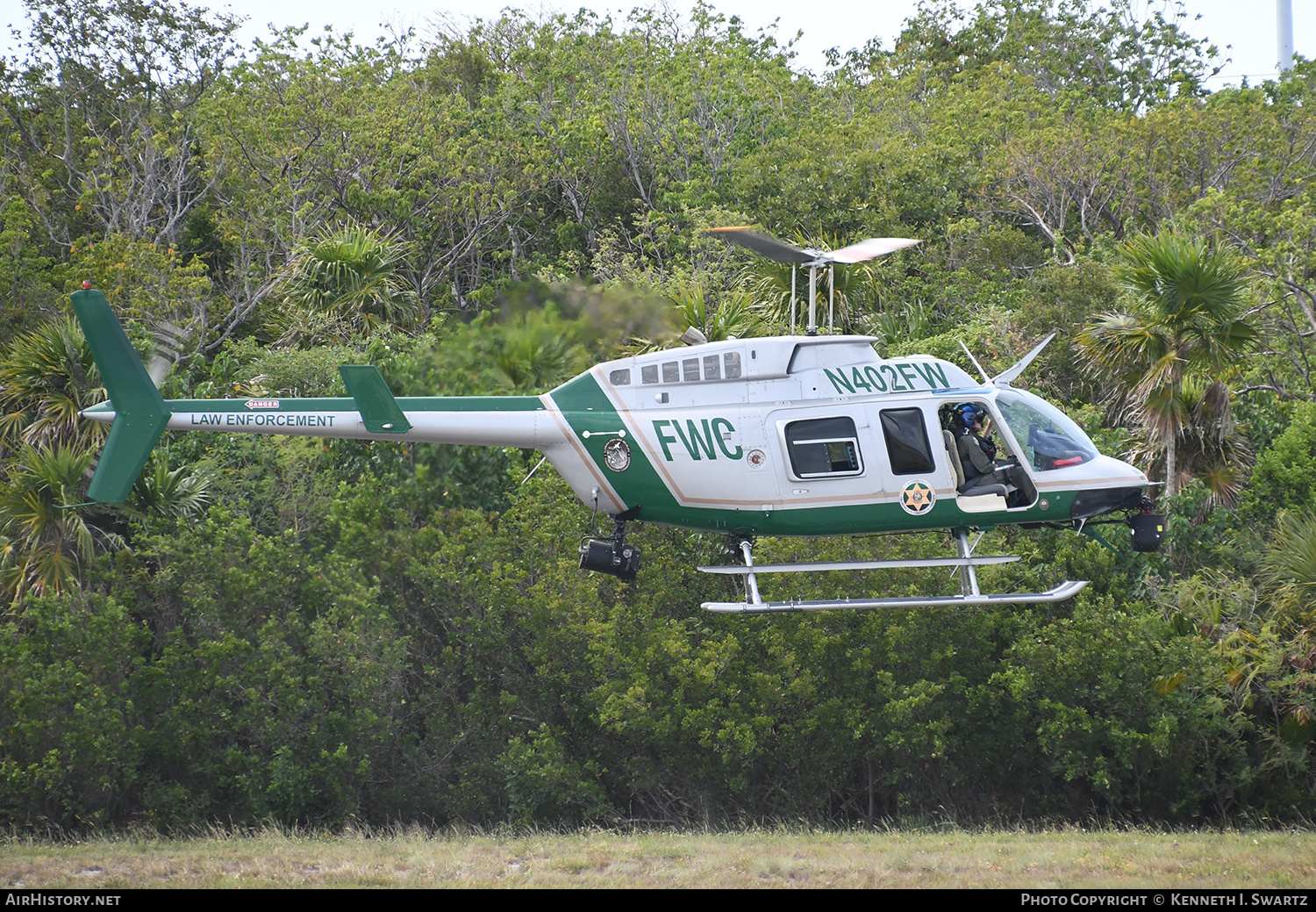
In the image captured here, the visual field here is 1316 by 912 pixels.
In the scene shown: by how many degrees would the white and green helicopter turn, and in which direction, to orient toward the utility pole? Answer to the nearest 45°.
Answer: approximately 45° to its left

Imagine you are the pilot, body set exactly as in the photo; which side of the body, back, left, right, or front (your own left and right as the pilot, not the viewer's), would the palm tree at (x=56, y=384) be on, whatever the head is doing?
back

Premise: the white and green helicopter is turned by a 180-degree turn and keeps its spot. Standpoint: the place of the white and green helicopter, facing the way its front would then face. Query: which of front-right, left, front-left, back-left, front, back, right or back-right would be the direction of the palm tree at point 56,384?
front-right

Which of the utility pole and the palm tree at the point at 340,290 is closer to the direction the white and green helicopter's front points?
the utility pole

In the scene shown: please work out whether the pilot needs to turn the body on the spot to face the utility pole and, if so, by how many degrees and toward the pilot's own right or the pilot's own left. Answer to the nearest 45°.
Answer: approximately 90° to the pilot's own left

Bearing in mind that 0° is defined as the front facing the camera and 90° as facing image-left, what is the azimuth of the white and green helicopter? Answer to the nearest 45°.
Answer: approximately 270°

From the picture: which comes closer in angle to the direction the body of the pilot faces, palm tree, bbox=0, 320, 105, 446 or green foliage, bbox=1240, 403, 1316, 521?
the green foliage

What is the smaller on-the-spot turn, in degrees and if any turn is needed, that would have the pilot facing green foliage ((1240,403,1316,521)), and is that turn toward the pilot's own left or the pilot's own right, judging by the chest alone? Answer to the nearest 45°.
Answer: approximately 45° to the pilot's own left

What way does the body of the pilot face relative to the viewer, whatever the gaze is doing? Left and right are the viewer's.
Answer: facing to the right of the viewer
